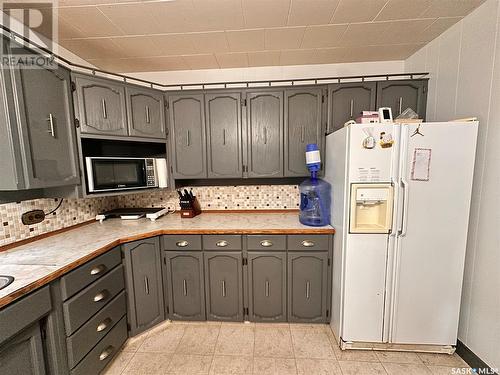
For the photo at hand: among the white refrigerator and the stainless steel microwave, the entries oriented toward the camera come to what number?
2

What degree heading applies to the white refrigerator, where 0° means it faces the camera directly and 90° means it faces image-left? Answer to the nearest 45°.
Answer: approximately 0°

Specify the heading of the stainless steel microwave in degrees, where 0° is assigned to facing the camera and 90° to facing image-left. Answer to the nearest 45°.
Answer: approximately 0°

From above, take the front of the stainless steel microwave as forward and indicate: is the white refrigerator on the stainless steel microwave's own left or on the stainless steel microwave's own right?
on the stainless steel microwave's own left

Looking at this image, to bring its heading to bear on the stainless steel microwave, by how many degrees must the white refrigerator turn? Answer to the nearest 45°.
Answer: approximately 45° to its right
